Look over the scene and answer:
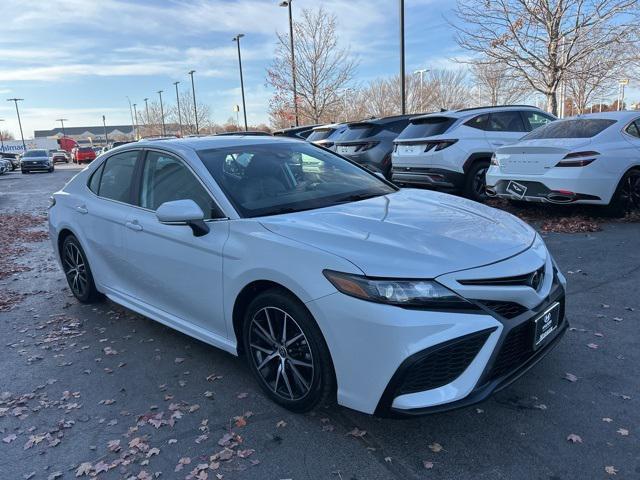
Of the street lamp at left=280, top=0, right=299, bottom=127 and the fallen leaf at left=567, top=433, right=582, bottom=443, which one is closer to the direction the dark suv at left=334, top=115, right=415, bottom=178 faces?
the street lamp

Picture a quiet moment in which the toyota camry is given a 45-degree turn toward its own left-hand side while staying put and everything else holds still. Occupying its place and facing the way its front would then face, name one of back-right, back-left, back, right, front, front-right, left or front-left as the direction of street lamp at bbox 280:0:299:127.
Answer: left

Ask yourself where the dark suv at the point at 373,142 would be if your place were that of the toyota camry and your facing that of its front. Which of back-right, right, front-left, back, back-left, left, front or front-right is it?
back-left

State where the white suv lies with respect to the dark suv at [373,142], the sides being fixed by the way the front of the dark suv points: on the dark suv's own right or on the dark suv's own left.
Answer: on the dark suv's own right

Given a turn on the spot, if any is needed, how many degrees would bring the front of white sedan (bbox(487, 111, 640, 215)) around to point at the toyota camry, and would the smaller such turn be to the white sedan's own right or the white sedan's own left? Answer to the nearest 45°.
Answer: approximately 135° to the white sedan's own right

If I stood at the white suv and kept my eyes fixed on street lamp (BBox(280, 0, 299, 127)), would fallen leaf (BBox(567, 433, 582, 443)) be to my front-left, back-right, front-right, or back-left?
back-left

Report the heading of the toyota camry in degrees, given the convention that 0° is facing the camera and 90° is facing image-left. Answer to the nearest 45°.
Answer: approximately 315°

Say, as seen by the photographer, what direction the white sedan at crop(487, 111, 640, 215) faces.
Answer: facing away from the viewer and to the right of the viewer

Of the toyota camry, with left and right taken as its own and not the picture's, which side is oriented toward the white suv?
left

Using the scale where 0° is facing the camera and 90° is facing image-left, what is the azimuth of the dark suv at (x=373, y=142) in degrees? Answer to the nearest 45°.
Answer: approximately 225°

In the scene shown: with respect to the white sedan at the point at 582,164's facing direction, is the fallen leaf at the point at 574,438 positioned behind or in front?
behind
